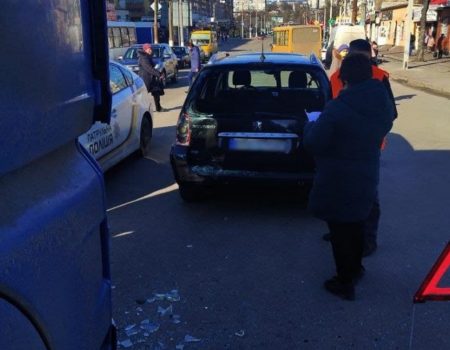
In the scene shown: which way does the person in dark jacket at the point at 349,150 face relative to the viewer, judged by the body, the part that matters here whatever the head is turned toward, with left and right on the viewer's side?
facing away from the viewer and to the left of the viewer

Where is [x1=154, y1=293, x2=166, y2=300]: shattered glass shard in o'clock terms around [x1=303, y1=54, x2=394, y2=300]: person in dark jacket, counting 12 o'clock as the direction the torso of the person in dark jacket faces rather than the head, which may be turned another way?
The shattered glass shard is roughly at 10 o'clock from the person in dark jacket.

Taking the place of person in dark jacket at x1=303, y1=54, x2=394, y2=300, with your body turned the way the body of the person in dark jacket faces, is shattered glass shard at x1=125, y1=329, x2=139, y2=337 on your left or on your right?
on your left

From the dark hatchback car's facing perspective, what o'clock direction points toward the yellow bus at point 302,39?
The yellow bus is roughly at 12 o'clock from the dark hatchback car.

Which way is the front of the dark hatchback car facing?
away from the camera

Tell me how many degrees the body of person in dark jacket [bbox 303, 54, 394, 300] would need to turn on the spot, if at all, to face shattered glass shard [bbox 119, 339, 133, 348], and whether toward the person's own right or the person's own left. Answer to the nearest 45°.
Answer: approximately 90° to the person's own left

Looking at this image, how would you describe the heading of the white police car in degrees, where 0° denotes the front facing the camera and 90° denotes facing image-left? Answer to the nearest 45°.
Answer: approximately 45°

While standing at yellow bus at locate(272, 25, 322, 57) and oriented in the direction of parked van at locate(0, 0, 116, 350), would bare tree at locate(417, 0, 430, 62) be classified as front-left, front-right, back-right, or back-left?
front-left

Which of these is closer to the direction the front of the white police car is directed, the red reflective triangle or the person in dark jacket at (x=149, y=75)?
the red reflective triangle

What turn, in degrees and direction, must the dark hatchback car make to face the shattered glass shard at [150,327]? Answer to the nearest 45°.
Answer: approximately 180°

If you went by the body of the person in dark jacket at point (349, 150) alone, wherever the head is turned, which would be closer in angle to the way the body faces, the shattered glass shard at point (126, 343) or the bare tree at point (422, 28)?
the bare tree

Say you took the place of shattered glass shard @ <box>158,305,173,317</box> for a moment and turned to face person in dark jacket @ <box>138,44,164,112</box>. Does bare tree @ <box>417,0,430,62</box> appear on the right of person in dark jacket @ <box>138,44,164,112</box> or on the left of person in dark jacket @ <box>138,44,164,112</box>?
right
